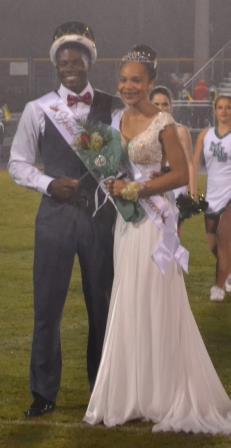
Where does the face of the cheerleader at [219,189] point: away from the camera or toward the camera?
toward the camera

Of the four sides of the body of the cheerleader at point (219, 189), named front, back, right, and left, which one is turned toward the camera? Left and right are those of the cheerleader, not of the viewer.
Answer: front

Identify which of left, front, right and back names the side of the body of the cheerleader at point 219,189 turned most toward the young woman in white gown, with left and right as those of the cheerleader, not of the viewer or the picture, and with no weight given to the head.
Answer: front

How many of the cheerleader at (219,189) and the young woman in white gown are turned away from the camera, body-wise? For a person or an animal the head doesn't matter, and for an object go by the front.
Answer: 0

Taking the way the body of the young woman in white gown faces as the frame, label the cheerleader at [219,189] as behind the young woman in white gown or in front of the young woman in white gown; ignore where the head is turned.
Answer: behind
